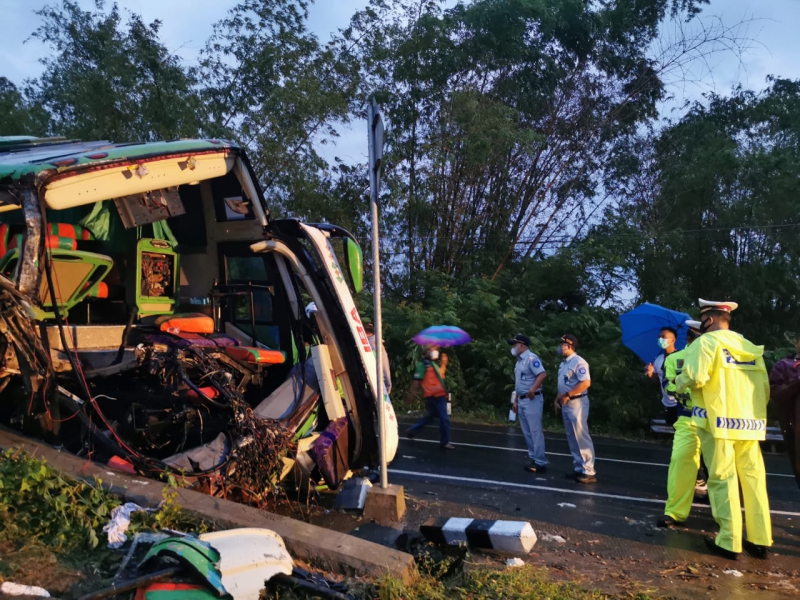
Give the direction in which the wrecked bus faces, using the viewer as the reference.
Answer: facing the viewer and to the right of the viewer

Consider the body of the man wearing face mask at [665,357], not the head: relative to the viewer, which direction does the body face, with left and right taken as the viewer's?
facing the viewer and to the left of the viewer

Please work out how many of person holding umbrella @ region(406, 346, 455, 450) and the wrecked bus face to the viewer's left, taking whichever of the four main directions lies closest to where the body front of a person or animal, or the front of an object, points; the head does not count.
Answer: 0

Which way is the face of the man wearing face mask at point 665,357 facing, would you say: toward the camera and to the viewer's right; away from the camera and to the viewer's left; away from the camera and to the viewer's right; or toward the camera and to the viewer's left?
toward the camera and to the viewer's left

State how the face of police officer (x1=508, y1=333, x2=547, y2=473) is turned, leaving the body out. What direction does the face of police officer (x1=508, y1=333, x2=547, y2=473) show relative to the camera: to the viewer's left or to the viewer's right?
to the viewer's left

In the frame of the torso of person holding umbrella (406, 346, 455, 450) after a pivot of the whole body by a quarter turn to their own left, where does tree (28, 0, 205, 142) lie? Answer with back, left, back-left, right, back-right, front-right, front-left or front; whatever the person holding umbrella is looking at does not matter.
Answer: left

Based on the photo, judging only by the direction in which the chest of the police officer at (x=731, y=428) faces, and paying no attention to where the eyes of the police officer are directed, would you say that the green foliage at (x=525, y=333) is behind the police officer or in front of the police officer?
in front
